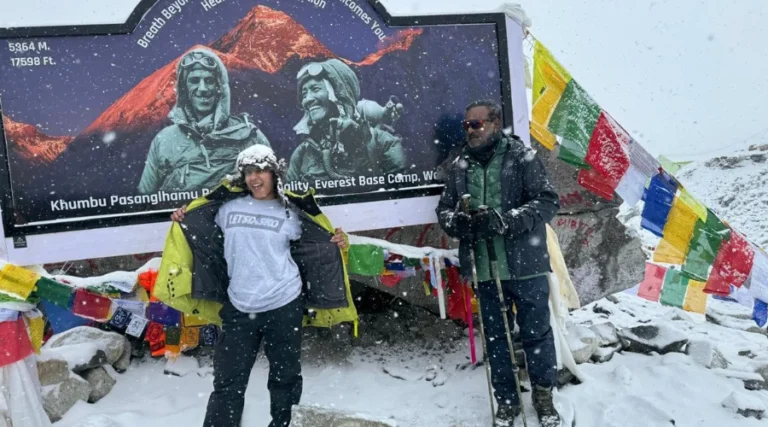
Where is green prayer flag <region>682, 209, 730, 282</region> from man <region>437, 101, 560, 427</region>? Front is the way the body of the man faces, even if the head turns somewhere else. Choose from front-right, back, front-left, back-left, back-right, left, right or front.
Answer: back

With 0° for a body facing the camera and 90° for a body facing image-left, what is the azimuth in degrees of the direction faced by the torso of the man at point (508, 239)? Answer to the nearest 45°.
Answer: approximately 45°

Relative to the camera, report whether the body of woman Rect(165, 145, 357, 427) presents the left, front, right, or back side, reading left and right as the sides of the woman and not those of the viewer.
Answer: front

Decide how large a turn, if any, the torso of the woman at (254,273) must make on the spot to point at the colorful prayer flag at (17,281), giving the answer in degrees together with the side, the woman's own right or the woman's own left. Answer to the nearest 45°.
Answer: approximately 90° to the woman's own right

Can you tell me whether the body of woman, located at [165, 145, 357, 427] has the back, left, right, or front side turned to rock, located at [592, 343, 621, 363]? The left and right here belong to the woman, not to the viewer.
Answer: left

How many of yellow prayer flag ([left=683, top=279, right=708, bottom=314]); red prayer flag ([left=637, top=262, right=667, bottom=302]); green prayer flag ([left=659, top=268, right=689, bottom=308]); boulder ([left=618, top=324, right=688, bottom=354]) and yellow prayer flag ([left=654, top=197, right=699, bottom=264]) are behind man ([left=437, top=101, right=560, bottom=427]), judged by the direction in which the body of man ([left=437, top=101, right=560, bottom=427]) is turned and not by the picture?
5

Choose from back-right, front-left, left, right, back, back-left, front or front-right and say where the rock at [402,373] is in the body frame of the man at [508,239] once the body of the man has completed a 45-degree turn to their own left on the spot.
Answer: back-right

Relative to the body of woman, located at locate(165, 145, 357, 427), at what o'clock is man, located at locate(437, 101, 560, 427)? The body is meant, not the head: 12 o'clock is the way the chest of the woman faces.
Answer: The man is roughly at 9 o'clock from the woman.

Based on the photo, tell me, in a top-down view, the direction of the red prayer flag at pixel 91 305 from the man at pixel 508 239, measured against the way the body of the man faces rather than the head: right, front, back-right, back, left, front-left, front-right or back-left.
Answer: front-right

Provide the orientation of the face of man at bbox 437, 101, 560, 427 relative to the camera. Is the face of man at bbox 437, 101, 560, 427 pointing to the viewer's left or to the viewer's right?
to the viewer's left

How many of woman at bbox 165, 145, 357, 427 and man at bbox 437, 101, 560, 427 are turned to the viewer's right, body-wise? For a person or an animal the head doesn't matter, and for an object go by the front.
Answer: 0

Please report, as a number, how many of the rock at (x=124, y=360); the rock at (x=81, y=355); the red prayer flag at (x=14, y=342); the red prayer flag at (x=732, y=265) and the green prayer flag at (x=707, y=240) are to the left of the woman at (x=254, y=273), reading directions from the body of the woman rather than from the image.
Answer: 2

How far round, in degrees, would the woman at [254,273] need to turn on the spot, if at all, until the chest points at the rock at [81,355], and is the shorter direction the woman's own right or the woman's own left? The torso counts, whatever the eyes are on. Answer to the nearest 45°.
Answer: approximately 135° to the woman's own right

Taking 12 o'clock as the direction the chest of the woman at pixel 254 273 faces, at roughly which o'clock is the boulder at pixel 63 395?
The boulder is roughly at 4 o'clock from the woman.

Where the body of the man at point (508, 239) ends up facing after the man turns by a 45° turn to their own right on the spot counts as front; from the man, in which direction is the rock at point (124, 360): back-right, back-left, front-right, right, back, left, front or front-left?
front

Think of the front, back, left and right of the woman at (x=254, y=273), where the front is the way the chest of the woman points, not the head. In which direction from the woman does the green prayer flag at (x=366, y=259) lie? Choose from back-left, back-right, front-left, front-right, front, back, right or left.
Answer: back-left

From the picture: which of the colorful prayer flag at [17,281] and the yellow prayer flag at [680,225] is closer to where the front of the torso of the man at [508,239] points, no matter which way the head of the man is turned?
the colorful prayer flag
